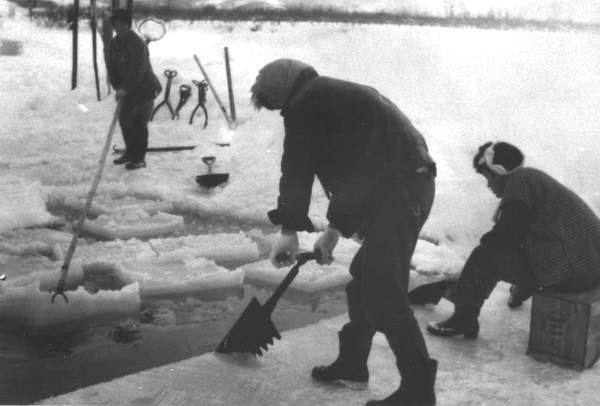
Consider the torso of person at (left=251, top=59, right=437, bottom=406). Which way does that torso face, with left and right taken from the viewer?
facing to the left of the viewer

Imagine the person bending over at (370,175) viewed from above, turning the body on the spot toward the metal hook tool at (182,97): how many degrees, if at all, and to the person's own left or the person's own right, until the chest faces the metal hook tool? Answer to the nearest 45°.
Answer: approximately 90° to the person's own right

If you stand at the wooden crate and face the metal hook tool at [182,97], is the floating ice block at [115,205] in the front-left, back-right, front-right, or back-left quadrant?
front-left

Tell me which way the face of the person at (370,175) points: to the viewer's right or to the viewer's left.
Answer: to the viewer's left

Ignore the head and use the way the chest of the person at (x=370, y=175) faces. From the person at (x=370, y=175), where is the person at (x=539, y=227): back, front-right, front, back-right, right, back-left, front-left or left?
back-right

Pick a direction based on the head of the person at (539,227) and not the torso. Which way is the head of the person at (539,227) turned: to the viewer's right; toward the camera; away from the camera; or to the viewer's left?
to the viewer's left

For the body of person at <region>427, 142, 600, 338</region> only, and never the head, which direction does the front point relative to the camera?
to the viewer's left

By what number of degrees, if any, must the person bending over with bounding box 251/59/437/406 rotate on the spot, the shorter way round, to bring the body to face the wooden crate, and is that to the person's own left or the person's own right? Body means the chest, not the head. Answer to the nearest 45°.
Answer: approximately 135° to the person's own right

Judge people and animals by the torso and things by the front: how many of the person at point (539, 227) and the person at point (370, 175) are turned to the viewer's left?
2

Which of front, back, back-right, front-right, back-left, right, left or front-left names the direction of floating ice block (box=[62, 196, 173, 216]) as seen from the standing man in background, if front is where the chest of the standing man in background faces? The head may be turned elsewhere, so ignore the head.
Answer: front-left

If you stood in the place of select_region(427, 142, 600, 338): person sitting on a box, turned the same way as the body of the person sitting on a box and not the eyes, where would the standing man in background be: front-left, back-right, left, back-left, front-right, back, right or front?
front-right
